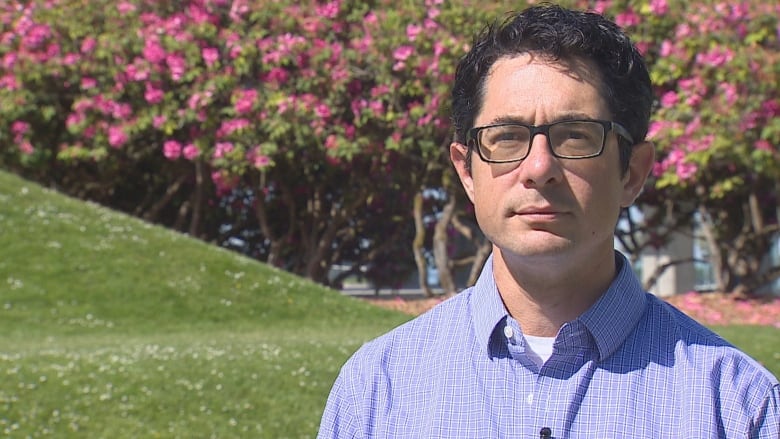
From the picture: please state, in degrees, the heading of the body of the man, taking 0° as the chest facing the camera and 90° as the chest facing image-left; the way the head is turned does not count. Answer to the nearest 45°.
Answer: approximately 0°

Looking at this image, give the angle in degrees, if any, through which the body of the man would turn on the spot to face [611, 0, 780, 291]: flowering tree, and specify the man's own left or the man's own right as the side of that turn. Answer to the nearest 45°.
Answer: approximately 180°

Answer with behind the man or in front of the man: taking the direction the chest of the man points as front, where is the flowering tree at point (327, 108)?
behind
